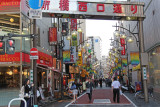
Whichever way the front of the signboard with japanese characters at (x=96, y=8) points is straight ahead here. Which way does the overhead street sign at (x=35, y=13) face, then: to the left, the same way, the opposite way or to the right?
the same way

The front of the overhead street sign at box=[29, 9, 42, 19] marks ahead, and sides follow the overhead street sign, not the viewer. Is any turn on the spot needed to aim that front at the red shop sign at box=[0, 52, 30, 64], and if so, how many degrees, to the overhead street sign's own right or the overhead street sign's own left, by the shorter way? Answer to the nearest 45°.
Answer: approximately 135° to the overhead street sign's own right

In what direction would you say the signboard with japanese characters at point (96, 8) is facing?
toward the camera

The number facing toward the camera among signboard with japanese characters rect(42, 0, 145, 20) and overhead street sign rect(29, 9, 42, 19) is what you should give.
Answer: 2

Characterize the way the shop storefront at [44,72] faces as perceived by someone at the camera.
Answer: facing the viewer and to the right of the viewer

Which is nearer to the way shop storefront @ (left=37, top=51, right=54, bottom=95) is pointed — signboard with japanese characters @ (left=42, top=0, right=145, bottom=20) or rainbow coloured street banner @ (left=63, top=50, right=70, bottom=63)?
the signboard with japanese characters

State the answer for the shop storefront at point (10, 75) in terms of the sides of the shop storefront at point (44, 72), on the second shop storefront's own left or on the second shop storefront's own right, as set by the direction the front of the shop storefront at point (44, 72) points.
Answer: on the second shop storefront's own right

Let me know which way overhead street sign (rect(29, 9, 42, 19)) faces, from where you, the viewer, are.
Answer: facing the viewer

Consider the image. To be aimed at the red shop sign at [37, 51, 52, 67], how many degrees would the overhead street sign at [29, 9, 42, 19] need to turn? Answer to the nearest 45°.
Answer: approximately 180°

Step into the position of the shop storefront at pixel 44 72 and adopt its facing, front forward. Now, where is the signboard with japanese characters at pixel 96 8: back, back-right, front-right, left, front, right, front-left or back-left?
front

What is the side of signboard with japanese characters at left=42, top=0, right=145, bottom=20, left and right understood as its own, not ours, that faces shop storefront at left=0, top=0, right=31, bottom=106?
right

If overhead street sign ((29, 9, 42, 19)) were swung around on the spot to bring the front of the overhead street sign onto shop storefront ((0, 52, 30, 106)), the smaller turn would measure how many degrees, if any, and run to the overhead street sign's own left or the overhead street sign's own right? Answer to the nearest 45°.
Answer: approximately 135° to the overhead street sign's own right
